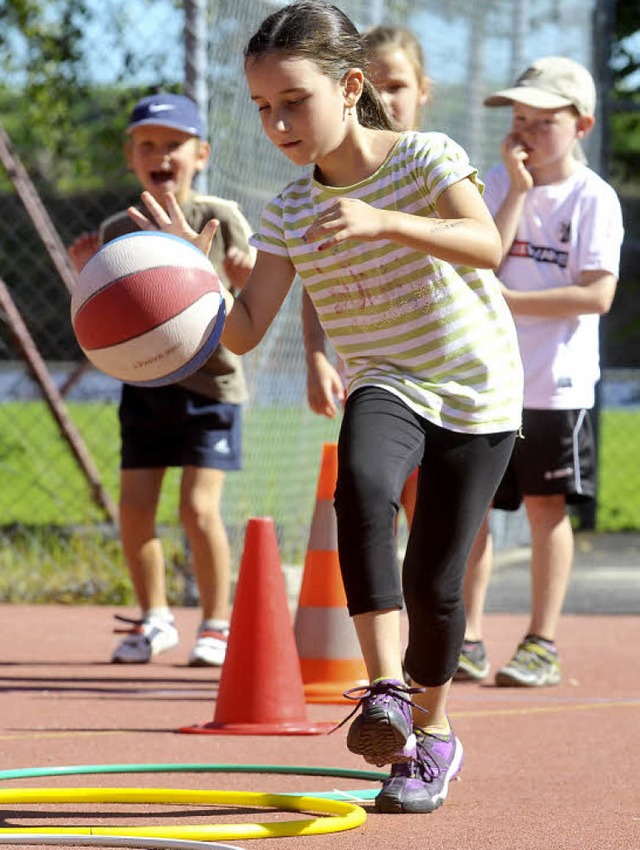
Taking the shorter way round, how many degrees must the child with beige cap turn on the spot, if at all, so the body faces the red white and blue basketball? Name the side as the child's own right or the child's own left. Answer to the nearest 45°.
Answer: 0° — they already face it

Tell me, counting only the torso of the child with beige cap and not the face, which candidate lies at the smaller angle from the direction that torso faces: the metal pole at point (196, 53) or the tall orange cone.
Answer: the tall orange cone

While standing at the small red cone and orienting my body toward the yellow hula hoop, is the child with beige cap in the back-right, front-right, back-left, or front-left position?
back-left

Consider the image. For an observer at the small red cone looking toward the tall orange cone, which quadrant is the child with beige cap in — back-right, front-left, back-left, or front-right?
front-right

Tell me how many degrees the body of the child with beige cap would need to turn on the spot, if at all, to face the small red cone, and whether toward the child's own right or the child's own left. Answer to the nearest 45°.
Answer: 0° — they already face it

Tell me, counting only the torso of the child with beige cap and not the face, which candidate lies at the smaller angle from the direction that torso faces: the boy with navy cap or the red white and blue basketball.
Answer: the red white and blue basketball

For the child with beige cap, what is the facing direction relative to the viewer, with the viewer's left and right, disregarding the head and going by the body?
facing the viewer and to the left of the viewer

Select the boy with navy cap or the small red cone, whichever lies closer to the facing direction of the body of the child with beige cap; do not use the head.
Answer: the small red cone

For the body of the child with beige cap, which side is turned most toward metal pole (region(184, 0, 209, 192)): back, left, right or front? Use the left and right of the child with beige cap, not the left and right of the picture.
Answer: right

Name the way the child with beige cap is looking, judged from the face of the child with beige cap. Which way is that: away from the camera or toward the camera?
toward the camera
